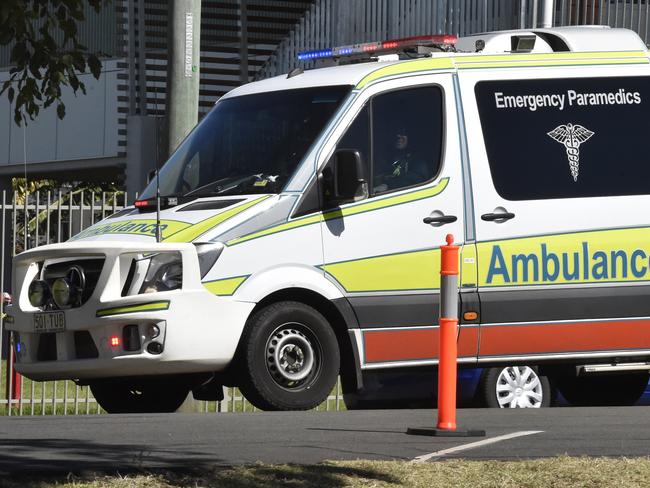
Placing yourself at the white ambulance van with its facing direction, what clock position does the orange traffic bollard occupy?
The orange traffic bollard is roughly at 10 o'clock from the white ambulance van.

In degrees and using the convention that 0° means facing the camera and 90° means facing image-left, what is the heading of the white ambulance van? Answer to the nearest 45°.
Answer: approximately 45°
